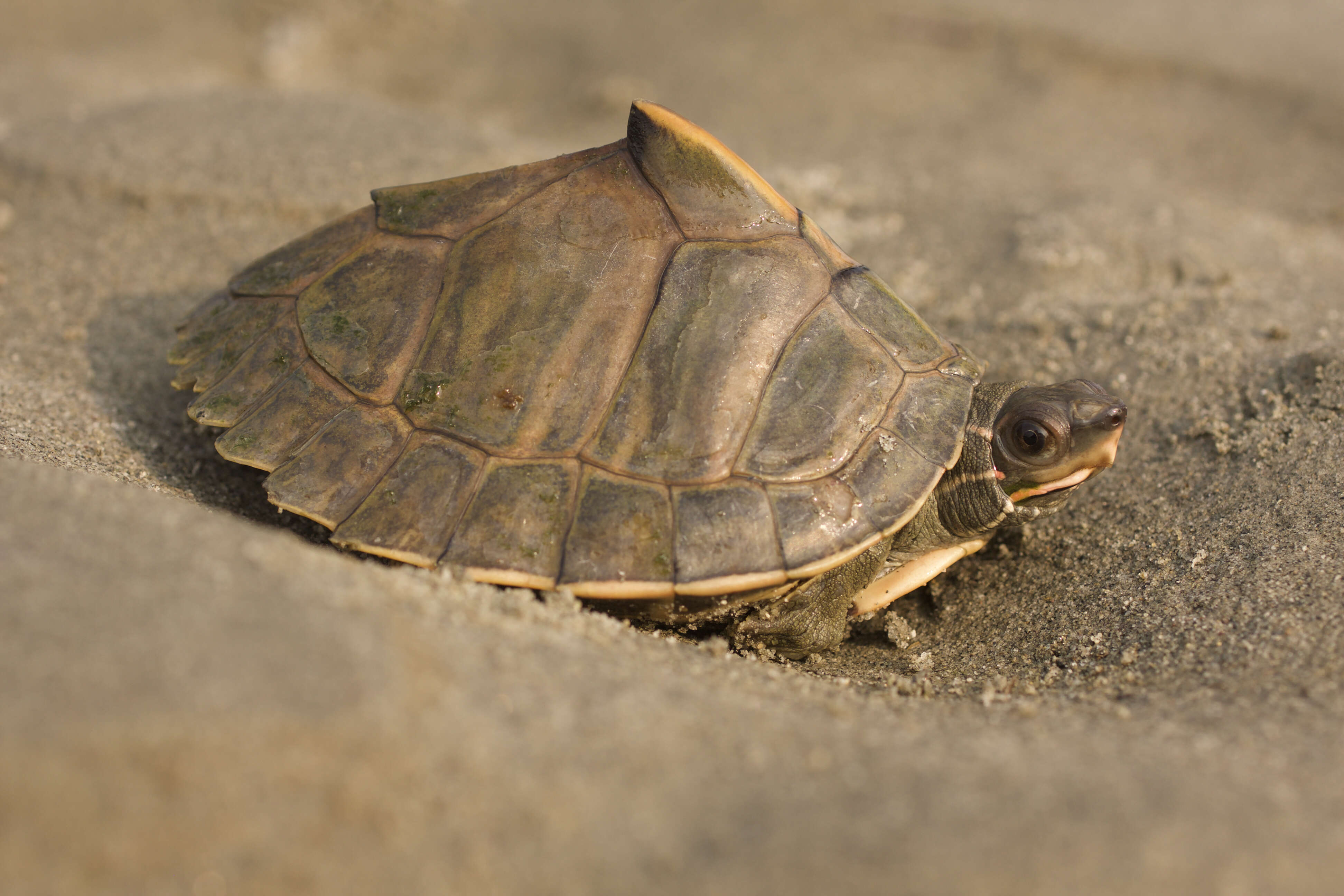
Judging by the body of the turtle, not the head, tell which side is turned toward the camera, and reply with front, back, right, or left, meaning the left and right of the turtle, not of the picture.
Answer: right
